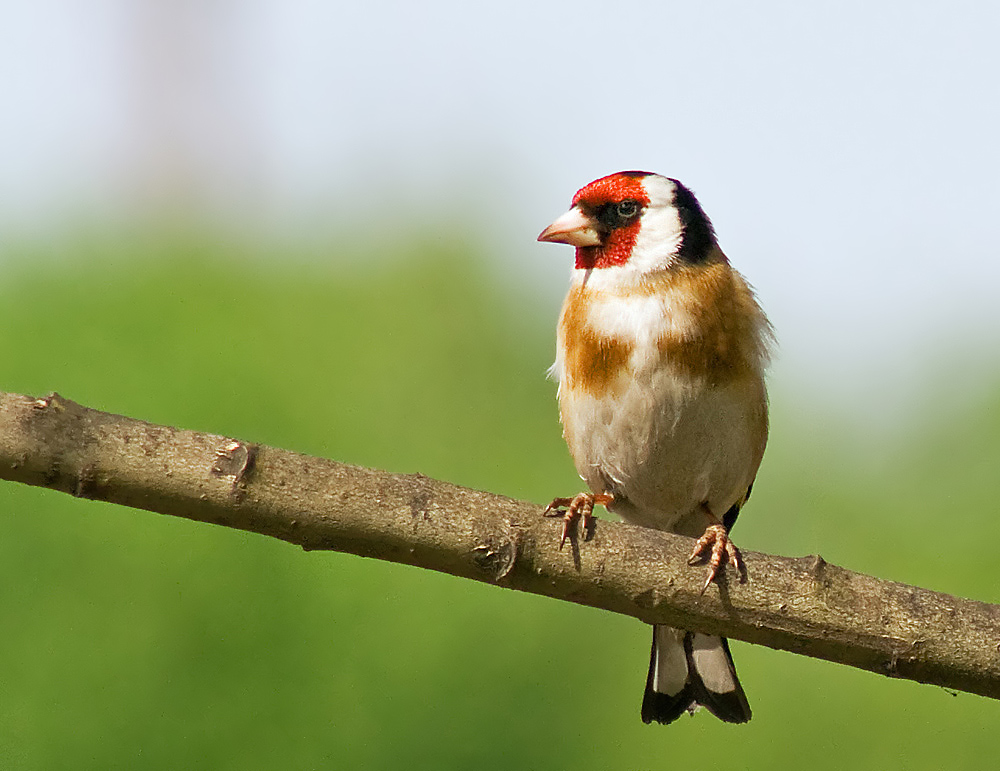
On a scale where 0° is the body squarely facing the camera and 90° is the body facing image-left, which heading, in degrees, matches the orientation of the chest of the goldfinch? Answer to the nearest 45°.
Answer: approximately 45°
